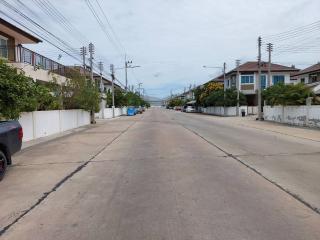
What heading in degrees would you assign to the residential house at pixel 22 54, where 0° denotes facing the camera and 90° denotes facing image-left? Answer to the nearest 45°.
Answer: approximately 315°

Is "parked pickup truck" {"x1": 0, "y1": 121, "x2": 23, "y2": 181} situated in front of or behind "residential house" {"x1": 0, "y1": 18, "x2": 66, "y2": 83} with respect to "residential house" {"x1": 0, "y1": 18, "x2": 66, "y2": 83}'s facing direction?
in front

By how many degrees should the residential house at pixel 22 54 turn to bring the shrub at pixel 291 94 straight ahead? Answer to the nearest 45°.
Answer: approximately 45° to its left

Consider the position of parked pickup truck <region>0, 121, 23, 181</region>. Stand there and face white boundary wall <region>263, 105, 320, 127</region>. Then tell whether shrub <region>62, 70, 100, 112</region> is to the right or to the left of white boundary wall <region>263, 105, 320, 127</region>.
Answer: left
